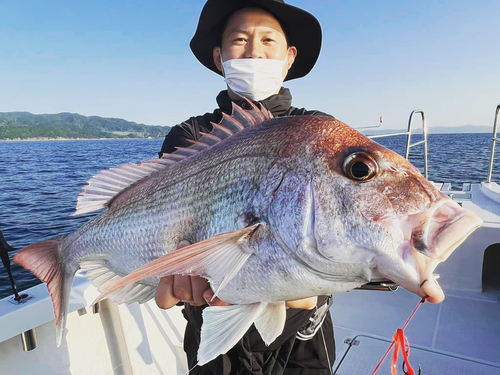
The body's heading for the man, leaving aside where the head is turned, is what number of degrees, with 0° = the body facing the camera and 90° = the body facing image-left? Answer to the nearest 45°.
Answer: approximately 0°
